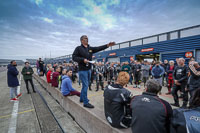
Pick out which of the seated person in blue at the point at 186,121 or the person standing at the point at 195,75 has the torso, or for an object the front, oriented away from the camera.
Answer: the seated person in blue

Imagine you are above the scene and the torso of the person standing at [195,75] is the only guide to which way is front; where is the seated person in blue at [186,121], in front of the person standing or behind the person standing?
in front

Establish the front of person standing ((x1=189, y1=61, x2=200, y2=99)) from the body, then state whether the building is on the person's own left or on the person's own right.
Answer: on the person's own right

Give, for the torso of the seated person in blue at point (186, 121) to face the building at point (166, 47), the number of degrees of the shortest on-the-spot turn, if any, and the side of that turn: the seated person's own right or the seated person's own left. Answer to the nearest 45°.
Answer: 0° — they already face it

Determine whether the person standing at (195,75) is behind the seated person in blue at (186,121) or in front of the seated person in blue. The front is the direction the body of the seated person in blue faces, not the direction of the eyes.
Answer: in front

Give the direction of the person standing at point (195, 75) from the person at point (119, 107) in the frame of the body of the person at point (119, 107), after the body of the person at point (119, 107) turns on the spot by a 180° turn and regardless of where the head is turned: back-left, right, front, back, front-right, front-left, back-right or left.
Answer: back

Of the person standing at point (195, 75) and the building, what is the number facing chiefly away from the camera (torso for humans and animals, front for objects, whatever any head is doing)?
0

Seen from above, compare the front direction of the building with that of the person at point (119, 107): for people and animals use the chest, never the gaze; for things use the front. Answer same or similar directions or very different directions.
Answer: very different directions

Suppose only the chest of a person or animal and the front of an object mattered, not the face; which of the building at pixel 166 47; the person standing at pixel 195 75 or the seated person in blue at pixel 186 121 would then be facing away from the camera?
the seated person in blue

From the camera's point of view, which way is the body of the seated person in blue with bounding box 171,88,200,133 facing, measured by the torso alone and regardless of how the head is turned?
away from the camera

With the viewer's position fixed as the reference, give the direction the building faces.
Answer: facing the viewer and to the left of the viewer

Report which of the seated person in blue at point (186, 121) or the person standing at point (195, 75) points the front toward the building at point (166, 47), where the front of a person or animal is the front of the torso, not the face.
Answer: the seated person in blue

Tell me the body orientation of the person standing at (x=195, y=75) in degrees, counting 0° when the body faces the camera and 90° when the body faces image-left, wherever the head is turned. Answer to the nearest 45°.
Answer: approximately 45°

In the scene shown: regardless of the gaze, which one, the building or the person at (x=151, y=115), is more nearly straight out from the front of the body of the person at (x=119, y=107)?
the building

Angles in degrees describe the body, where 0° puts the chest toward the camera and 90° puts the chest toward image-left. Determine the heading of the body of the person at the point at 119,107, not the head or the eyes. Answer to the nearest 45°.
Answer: approximately 225°

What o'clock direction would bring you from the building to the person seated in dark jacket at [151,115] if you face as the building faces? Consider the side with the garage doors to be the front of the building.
The person seated in dark jacket is roughly at 11 o'clock from the building.

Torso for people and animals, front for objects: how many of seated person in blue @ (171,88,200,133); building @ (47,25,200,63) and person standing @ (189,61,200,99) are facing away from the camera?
1
